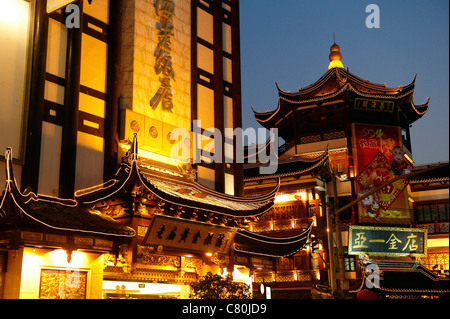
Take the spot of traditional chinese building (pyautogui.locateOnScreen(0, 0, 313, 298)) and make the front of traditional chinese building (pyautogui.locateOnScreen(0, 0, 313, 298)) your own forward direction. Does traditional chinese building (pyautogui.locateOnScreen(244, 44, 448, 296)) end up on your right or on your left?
on your left

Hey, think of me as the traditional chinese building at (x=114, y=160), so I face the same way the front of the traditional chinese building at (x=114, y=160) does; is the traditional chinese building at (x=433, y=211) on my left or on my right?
on my left

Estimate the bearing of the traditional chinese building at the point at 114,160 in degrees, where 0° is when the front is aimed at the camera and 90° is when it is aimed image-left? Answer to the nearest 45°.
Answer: approximately 315°
